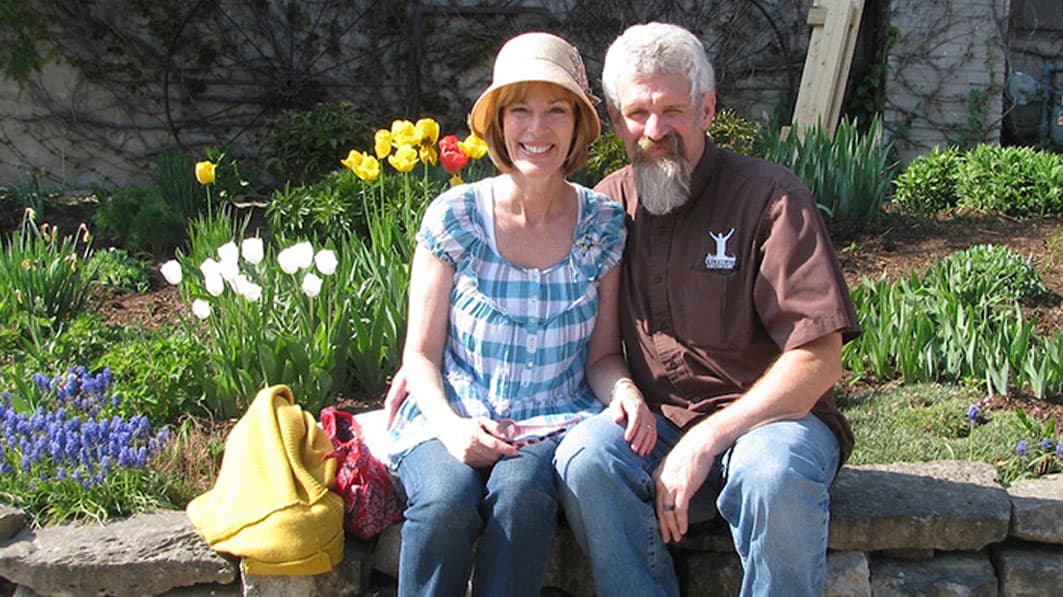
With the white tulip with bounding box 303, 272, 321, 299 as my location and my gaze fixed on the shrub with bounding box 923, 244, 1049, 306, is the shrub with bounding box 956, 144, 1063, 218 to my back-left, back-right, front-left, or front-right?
front-left

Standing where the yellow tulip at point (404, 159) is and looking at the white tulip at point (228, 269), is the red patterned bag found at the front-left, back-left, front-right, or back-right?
front-left

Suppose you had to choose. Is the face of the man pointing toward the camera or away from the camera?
toward the camera

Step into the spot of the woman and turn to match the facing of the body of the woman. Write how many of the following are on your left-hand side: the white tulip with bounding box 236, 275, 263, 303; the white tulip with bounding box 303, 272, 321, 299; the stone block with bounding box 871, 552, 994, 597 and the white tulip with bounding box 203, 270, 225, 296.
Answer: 1

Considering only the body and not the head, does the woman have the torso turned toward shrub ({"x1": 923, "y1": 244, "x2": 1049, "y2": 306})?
no

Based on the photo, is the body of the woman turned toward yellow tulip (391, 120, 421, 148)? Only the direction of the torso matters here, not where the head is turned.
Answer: no

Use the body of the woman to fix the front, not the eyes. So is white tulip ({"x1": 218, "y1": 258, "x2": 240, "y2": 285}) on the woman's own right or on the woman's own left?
on the woman's own right

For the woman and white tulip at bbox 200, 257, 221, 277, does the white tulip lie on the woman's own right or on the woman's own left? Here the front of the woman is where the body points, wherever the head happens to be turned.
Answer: on the woman's own right

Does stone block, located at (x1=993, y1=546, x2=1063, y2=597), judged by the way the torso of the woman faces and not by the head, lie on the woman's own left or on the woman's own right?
on the woman's own left

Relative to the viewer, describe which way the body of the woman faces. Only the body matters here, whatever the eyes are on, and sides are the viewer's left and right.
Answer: facing the viewer

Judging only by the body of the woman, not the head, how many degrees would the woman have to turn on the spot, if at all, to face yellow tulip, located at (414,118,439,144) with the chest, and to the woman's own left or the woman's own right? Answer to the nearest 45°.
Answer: approximately 180°

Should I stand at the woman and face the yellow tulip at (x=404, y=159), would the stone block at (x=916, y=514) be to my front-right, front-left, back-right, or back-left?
back-right

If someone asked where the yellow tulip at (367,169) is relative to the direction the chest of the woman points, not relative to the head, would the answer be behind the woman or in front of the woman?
behind

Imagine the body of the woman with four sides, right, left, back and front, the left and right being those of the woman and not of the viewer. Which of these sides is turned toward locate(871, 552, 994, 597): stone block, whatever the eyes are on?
left

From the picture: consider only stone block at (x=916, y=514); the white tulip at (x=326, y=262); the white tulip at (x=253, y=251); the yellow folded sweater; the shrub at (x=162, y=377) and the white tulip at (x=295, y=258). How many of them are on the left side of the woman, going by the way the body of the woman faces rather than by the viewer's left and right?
1

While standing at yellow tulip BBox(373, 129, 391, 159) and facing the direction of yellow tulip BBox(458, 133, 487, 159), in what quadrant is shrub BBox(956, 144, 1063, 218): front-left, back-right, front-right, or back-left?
front-left

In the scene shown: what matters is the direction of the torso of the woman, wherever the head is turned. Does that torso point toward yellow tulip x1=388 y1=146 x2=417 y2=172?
no

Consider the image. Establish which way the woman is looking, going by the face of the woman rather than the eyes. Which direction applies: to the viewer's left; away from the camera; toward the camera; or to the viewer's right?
toward the camera
